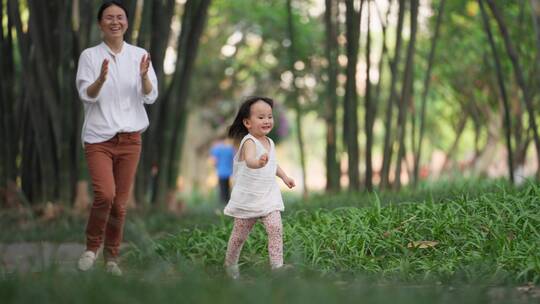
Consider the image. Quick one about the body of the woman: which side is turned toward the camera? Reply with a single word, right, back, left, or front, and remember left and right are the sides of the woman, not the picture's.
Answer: front

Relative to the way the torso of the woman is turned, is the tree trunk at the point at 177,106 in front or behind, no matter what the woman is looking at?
behind

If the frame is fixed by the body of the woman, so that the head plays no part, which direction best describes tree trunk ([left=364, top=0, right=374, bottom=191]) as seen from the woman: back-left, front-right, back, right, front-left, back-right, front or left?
back-left

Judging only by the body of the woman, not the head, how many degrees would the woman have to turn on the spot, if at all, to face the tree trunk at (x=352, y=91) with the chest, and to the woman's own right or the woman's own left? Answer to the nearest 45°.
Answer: approximately 135° to the woman's own left

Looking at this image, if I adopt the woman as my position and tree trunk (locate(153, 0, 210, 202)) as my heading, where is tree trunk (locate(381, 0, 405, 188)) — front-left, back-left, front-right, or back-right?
front-right

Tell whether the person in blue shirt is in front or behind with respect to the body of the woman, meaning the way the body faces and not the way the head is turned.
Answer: behind

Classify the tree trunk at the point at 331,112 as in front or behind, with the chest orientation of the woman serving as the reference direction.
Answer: behind

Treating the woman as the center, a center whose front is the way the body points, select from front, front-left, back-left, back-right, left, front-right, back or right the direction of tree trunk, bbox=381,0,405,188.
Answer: back-left

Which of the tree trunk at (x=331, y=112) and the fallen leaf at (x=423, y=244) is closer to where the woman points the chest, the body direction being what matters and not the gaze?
the fallen leaf

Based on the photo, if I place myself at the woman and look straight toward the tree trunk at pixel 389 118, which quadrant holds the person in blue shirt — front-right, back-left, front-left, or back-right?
front-left

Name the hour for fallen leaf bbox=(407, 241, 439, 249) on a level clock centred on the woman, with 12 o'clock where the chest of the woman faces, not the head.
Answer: The fallen leaf is roughly at 10 o'clock from the woman.
